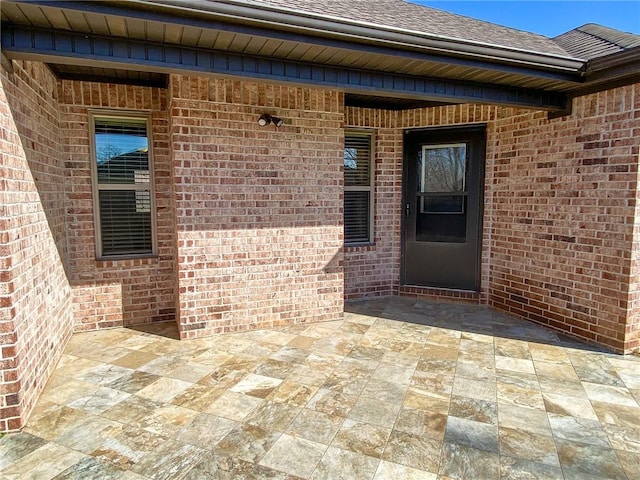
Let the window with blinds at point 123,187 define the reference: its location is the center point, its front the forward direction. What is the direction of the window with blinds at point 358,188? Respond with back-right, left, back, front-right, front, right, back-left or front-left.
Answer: left

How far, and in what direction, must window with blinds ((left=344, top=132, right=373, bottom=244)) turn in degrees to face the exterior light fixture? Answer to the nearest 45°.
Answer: approximately 45° to its right

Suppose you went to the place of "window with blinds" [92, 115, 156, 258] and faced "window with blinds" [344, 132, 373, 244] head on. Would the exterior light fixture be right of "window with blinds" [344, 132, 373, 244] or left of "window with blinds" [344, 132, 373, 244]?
right

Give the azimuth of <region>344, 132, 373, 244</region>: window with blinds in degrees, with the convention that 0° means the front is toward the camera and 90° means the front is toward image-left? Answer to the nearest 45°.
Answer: approximately 0°

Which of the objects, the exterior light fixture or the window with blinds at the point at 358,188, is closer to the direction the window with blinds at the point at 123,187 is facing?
the exterior light fixture

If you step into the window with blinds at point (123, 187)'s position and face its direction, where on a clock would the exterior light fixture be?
The exterior light fixture is roughly at 10 o'clock from the window with blinds.

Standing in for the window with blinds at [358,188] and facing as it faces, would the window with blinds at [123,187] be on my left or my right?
on my right

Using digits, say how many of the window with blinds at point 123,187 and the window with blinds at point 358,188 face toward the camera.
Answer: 2
